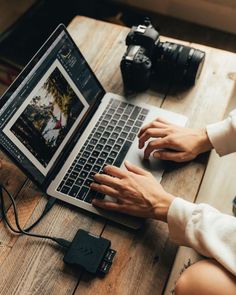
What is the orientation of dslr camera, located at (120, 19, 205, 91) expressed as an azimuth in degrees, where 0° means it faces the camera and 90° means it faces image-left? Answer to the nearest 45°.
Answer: approximately 270°

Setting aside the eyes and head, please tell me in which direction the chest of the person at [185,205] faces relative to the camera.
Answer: to the viewer's left

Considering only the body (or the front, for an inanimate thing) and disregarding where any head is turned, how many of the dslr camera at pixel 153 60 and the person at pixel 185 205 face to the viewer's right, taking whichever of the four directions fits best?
1

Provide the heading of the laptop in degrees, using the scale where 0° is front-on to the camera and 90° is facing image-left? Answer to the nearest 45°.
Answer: approximately 315°

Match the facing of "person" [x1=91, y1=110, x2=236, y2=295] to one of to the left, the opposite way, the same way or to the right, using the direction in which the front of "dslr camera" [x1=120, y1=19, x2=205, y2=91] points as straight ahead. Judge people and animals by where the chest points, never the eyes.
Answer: the opposite way

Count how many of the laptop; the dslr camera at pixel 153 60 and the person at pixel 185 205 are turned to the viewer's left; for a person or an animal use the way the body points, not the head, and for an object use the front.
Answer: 1
